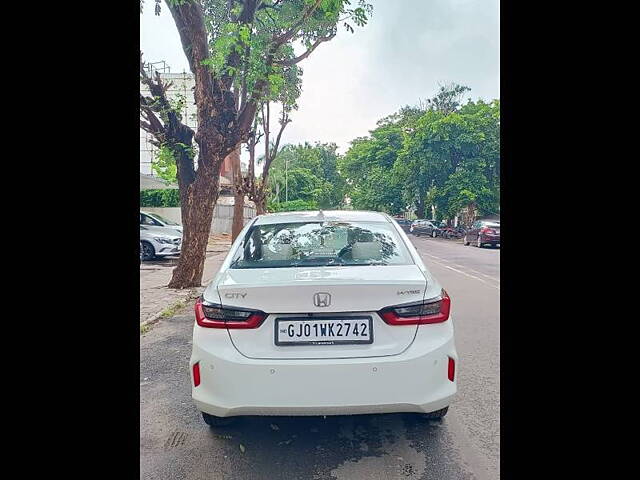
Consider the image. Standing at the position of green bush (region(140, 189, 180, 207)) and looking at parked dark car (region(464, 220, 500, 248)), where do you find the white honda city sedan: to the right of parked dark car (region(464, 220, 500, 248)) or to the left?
right

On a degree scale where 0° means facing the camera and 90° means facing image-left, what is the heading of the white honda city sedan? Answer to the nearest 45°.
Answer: approximately 180°

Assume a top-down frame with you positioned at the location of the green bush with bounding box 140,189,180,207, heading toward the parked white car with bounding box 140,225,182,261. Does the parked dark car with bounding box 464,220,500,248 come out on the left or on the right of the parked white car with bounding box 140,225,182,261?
left

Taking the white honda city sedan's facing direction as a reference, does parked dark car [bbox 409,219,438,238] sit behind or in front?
in front

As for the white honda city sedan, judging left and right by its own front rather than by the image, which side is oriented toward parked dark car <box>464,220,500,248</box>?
front

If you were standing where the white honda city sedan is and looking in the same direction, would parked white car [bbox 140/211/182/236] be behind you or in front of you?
in front

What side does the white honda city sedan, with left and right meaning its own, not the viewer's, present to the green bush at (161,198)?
front
